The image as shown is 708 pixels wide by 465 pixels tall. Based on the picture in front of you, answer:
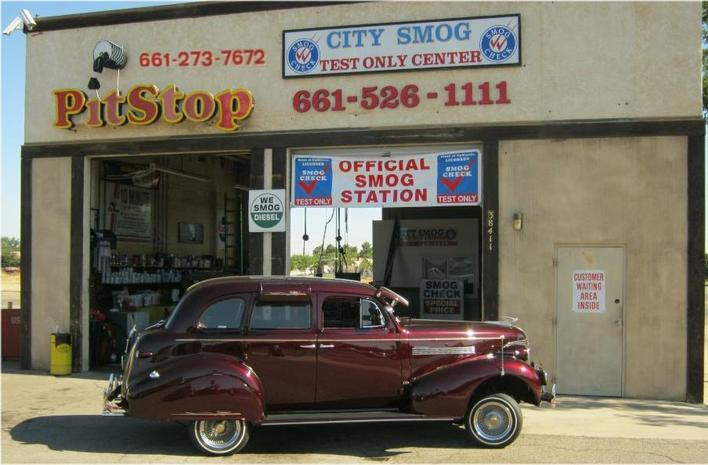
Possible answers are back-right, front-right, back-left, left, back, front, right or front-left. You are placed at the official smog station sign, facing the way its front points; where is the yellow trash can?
right

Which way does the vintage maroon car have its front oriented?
to the viewer's right

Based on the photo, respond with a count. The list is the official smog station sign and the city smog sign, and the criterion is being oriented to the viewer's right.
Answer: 0

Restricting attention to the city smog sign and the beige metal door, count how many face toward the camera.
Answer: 2

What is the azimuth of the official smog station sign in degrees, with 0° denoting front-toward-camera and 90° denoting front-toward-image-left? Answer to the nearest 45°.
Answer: approximately 0°

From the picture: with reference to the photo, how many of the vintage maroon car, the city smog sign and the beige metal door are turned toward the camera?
2

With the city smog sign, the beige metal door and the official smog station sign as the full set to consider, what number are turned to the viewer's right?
0

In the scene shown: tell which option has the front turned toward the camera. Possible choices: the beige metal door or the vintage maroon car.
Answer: the beige metal door

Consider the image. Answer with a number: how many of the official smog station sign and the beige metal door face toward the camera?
2

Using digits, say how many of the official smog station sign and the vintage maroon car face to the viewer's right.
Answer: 1

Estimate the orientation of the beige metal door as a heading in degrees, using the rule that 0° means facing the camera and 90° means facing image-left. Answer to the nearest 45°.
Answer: approximately 0°

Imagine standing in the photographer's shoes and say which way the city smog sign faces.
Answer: facing the viewer

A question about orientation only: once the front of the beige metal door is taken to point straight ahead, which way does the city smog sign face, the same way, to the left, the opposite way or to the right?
the same way

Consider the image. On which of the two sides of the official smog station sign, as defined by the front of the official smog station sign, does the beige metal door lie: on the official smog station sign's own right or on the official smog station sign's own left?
on the official smog station sign's own left

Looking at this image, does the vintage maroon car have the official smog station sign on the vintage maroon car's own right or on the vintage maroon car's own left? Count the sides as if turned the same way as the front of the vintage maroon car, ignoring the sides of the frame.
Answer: on the vintage maroon car's own left
